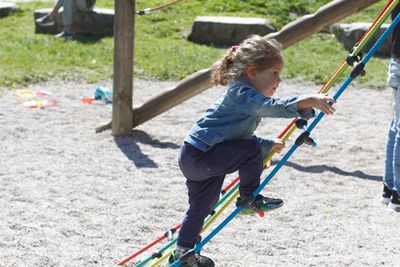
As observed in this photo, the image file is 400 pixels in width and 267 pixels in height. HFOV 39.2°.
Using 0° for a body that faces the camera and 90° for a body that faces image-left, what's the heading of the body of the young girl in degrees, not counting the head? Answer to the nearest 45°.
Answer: approximately 270°

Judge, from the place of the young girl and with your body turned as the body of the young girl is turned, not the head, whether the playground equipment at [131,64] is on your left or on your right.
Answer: on your left

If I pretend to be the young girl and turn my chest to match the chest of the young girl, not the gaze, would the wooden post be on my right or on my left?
on my left

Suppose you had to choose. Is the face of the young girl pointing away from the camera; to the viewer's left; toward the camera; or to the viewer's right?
to the viewer's right
